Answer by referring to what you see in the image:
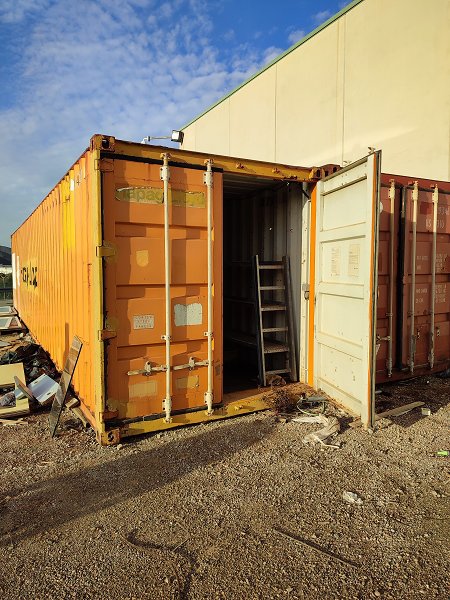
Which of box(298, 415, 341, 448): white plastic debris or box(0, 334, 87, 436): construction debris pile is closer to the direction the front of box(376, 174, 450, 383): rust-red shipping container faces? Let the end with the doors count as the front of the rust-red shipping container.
the white plastic debris

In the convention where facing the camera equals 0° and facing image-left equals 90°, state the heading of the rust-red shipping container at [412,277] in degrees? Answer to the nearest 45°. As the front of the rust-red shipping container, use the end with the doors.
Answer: approximately 315°

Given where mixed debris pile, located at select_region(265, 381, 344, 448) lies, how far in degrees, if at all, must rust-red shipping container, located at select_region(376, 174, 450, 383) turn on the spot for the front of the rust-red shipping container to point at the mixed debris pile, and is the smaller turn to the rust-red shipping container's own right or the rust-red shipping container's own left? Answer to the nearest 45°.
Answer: approximately 90° to the rust-red shipping container's own right

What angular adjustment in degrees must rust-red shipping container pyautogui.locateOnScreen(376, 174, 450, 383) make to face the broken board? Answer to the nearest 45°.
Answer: approximately 90° to its right

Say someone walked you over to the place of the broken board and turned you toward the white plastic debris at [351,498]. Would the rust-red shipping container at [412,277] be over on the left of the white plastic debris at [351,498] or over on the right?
left

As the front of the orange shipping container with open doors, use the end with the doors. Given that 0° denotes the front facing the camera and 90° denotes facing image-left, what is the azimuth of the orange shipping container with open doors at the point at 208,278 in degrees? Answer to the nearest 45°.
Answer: approximately 315°

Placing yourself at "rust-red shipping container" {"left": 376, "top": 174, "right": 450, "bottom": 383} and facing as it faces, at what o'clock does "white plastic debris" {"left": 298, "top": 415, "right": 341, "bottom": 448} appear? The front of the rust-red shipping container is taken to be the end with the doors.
The white plastic debris is roughly at 2 o'clock from the rust-red shipping container.

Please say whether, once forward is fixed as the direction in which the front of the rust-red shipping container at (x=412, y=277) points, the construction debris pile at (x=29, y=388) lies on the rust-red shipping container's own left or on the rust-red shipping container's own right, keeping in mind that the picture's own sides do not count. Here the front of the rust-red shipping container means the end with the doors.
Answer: on the rust-red shipping container's own right
